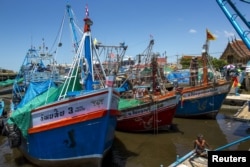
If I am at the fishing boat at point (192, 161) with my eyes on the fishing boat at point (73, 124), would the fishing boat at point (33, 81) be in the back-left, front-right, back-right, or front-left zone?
front-right

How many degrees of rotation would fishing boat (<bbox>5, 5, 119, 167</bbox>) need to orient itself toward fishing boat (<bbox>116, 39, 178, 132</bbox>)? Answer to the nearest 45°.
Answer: approximately 90° to its left

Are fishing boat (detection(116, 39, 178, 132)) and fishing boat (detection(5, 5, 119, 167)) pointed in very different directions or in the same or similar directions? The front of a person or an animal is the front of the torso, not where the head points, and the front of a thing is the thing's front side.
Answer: same or similar directions

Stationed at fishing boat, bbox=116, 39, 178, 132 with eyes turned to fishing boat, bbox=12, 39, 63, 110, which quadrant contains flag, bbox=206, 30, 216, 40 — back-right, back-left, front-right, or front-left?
back-right

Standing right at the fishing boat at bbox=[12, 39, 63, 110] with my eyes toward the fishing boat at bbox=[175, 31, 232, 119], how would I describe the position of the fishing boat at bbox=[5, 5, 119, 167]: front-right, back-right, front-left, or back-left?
front-right

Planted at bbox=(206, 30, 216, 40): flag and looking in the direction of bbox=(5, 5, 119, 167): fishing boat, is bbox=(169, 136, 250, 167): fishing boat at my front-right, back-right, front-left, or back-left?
front-left

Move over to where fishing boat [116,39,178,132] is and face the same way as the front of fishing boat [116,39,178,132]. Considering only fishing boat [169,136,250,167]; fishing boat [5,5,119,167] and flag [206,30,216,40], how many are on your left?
1

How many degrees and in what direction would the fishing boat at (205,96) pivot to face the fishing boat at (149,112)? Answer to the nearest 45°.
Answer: approximately 90° to its right
